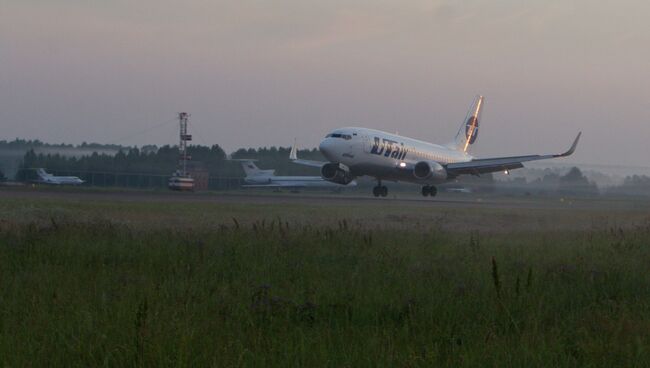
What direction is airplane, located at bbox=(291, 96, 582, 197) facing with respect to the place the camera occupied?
facing the viewer and to the left of the viewer
